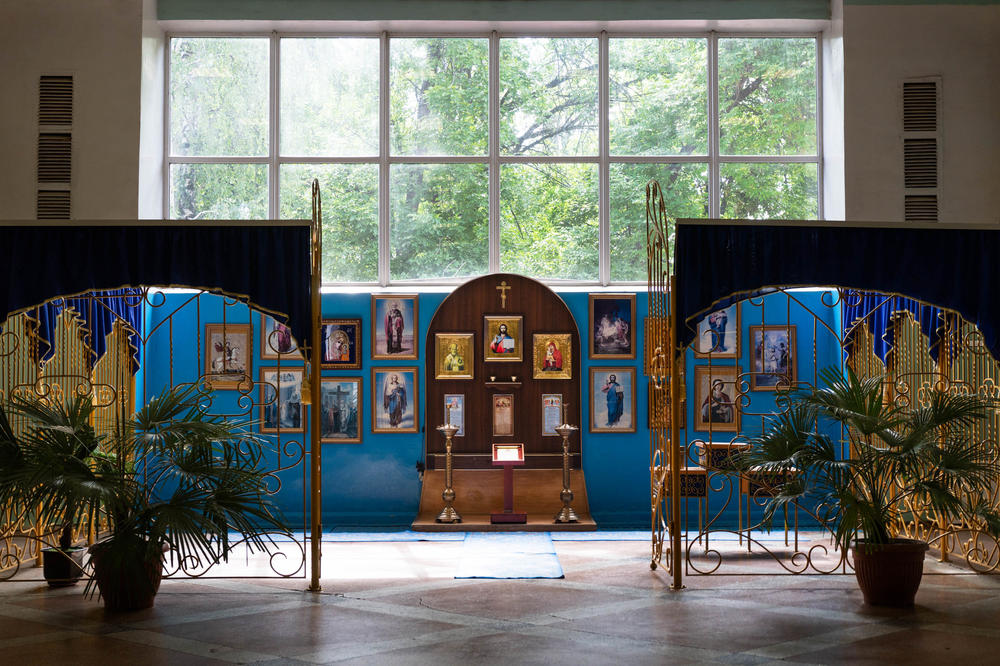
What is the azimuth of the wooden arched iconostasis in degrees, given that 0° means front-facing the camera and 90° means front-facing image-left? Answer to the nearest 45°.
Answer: approximately 0°

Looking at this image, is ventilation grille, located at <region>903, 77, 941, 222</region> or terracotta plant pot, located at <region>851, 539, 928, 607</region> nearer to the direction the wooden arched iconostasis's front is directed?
the terracotta plant pot

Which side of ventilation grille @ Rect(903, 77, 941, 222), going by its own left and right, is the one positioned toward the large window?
right

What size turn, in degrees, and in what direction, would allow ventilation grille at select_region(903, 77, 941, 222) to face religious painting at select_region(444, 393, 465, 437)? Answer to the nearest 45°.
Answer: approximately 90° to its right

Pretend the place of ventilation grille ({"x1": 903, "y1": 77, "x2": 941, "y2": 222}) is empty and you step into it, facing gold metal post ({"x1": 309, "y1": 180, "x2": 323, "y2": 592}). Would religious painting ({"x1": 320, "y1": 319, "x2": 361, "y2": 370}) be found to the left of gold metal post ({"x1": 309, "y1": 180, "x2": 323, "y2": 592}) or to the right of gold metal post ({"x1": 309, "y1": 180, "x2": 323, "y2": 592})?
right

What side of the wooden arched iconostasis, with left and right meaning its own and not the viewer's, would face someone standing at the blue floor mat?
front

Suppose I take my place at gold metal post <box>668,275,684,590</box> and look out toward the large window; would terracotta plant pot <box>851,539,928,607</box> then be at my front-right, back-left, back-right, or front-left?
back-right

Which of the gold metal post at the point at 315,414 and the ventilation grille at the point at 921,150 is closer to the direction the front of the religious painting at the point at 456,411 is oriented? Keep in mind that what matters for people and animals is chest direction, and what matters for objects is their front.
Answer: the gold metal post

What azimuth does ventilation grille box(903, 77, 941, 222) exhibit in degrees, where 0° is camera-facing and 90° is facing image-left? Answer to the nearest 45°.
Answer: approximately 0°

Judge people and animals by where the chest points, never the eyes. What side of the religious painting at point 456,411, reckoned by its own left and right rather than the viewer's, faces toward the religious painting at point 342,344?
right
